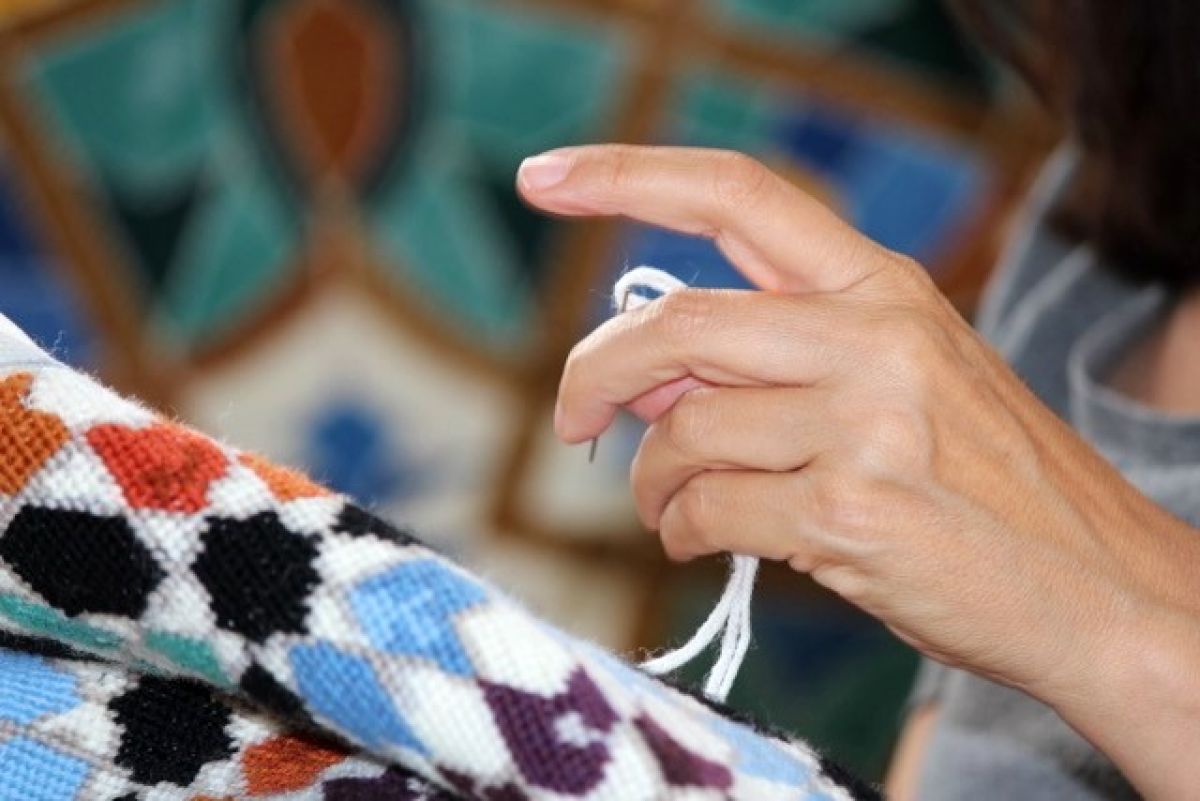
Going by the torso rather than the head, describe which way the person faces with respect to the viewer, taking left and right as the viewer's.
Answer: facing the viewer and to the left of the viewer
